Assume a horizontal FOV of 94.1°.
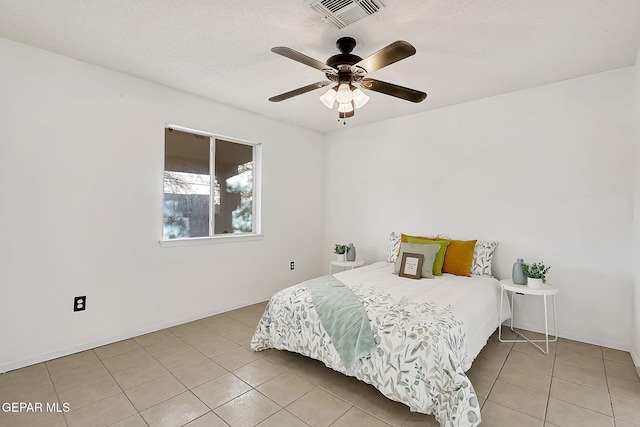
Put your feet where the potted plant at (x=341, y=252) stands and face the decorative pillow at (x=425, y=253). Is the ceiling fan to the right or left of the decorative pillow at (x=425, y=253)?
right

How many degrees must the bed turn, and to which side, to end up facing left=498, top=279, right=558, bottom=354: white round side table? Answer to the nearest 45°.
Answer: approximately 180°

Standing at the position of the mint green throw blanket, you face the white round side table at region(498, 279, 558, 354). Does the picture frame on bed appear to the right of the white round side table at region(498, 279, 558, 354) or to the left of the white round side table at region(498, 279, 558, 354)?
left

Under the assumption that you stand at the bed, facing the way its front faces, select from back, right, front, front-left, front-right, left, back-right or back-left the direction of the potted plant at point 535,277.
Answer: back

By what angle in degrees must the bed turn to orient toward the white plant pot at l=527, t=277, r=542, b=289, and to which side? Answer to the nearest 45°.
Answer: approximately 180°

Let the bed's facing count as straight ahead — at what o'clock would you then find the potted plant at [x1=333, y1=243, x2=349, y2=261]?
The potted plant is roughly at 4 o'clock from the bed.

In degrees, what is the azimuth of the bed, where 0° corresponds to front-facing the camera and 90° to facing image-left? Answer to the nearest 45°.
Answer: approximately 45°
